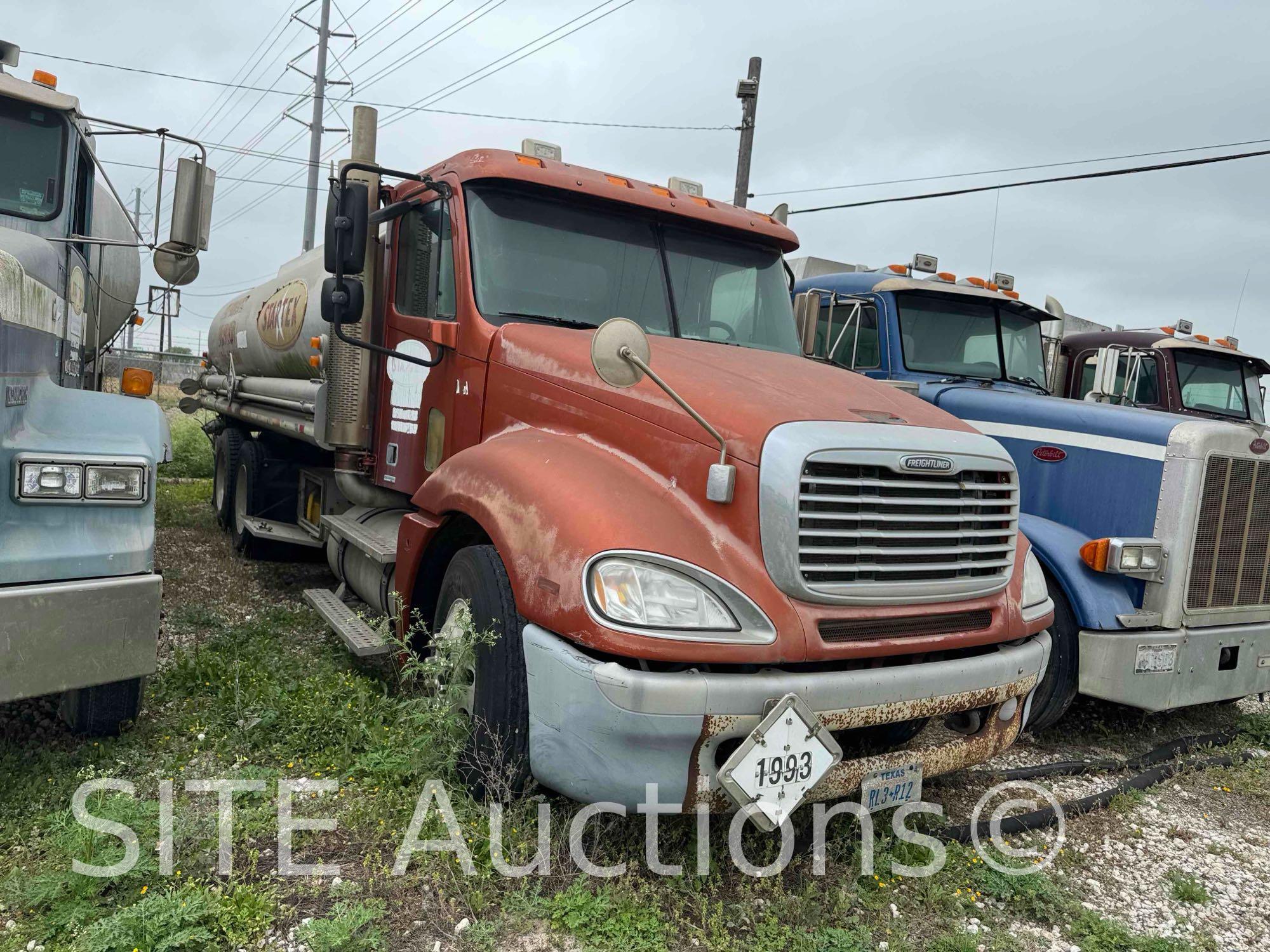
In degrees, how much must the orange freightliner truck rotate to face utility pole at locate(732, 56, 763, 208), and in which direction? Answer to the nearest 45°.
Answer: approximately 135° to its left

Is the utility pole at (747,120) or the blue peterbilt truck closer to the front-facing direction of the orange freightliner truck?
the blue peterbilt truck

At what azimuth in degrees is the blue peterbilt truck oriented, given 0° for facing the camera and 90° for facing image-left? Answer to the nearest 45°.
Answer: approximately 315°

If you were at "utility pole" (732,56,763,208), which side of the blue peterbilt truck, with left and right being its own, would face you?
back

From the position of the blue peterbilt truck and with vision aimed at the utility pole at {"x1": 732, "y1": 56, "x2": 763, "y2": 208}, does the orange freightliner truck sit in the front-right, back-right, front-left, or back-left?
back-left

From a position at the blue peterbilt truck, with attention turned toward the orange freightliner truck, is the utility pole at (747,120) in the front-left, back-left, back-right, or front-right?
back-right

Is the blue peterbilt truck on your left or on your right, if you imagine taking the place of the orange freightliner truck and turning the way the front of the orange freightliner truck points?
on your left

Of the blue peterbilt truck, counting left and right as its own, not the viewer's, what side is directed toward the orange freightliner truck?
right

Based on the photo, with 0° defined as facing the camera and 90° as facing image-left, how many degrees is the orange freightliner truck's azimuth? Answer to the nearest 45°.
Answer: approximately 315°
